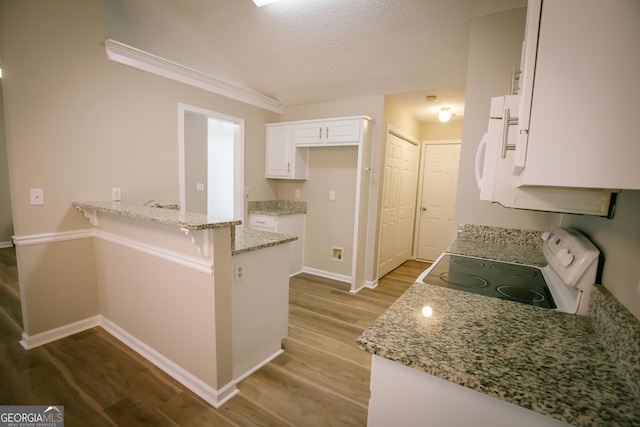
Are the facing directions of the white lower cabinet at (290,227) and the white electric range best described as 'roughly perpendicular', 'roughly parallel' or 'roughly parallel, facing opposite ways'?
roughly perpendicular

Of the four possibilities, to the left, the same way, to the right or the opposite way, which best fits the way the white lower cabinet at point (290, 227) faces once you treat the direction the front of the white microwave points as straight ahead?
to the left

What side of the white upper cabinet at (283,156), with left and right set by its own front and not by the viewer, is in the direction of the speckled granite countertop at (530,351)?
front

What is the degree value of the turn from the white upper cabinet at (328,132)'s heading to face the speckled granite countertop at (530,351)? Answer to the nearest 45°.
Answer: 0° — it already faces it

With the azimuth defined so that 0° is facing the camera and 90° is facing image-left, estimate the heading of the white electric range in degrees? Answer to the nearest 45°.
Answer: approximately 90°

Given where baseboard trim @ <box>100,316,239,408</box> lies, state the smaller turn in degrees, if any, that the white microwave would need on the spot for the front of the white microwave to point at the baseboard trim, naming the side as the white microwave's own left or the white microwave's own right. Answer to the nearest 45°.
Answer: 0° — it already faces it

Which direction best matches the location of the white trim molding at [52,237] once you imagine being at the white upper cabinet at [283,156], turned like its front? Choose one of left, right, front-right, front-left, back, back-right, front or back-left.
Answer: front-right

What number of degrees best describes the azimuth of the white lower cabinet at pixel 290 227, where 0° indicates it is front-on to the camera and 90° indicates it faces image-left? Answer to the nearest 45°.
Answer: approximately 45°

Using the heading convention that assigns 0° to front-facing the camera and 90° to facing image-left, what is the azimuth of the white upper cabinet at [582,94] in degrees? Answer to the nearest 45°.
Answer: approximately 90°

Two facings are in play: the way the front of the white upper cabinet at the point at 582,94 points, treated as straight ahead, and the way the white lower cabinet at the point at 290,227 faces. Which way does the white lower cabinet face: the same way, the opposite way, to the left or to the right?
to the left

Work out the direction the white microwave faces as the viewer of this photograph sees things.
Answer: facing to the left of the viewer
